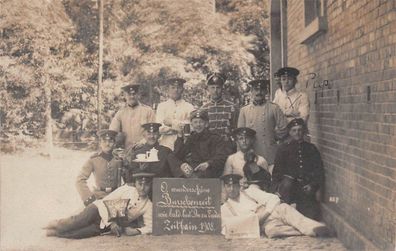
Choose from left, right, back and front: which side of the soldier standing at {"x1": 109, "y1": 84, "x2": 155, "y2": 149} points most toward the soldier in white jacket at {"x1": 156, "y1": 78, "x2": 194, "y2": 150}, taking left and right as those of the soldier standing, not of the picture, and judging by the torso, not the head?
left

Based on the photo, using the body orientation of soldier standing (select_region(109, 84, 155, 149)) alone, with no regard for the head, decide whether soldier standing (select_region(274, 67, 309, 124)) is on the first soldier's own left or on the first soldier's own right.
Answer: on the first soldier's own left

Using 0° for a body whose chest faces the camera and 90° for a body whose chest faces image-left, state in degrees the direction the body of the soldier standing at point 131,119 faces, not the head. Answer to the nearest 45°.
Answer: approximately 0°

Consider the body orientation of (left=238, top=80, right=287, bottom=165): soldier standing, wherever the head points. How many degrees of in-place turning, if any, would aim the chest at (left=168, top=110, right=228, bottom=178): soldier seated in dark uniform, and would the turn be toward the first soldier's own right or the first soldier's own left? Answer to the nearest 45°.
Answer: approximately 90° to the first soldier's own right
